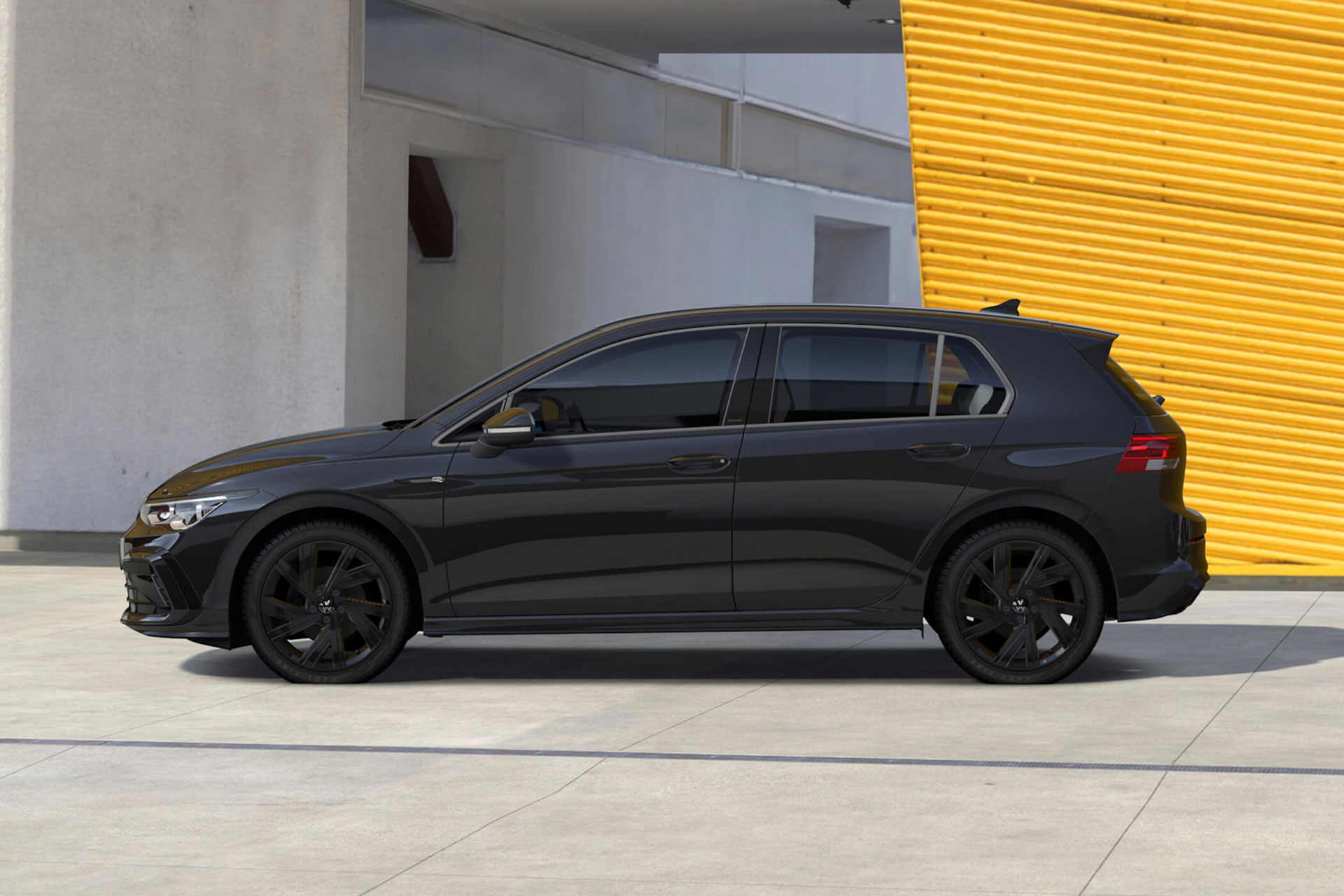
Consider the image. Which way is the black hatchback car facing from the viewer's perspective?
to the viewer's left
